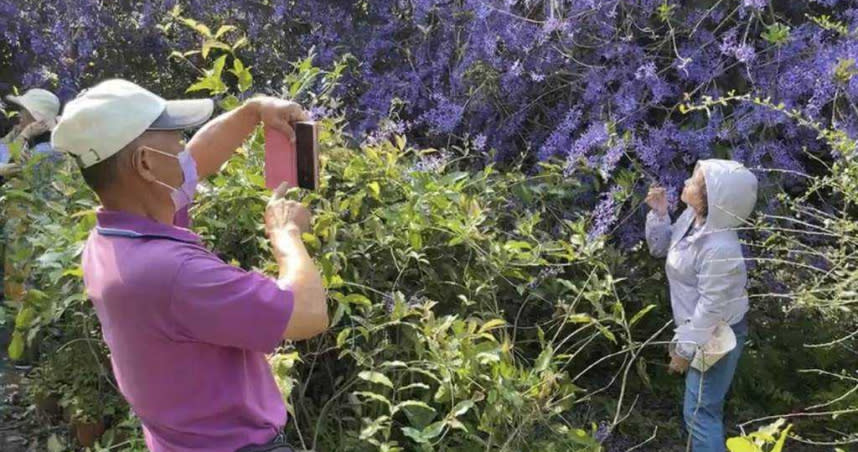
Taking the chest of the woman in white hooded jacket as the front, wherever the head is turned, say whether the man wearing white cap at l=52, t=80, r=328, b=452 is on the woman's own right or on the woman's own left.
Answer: on the woman's own left

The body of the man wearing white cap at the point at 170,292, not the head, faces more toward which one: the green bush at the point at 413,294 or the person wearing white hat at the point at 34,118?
the green bush

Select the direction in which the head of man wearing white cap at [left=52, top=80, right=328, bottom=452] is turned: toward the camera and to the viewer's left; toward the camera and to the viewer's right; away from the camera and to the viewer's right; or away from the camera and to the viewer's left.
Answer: away from the camera and to the viewer's right

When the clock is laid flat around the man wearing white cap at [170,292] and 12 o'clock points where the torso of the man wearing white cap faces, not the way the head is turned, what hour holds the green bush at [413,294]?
The green bush is roughly at 12 o'clock from the man wearing white cap.

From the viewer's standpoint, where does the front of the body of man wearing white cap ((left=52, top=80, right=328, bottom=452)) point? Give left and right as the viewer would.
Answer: facing away from the viewer and to the right of the viewer

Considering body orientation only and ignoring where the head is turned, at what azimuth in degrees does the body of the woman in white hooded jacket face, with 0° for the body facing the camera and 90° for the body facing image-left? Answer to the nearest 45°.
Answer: approximately 90°
